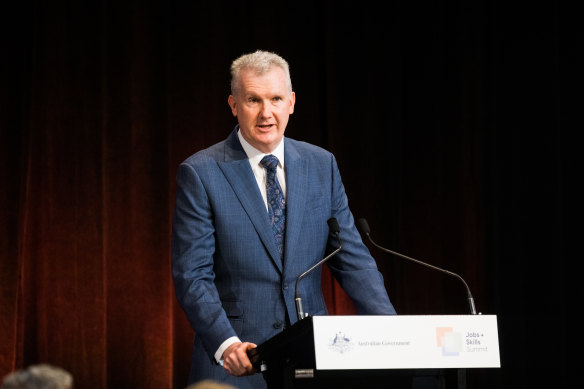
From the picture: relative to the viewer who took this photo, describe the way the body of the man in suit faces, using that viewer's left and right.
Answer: facing the viewer and to the right of the viewer
